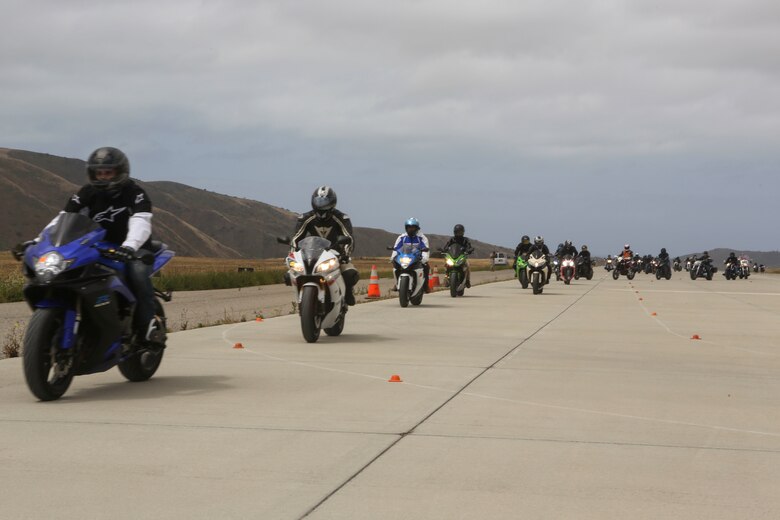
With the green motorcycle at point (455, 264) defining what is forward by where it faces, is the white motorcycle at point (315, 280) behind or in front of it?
in front

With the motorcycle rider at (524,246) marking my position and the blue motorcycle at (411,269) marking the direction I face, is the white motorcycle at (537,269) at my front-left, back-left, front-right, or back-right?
front-left

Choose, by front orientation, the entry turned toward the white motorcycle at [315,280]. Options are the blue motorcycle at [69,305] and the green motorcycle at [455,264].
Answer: the green motorcycle

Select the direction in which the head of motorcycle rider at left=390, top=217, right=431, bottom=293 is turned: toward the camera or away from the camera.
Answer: toward the camera

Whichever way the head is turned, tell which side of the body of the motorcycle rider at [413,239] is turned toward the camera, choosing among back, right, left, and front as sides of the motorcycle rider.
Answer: front

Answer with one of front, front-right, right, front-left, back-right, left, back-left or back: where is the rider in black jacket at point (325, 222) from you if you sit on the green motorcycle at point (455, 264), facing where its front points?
front

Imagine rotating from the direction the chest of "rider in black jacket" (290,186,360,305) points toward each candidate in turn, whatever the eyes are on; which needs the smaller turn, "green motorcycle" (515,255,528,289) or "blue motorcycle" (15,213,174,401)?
the blue motorcycle

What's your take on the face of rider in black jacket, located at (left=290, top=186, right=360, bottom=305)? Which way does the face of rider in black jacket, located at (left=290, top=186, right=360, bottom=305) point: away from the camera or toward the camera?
toward the camera

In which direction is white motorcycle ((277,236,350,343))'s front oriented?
toward the camera

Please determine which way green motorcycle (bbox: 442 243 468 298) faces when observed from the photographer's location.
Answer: facing the viewer

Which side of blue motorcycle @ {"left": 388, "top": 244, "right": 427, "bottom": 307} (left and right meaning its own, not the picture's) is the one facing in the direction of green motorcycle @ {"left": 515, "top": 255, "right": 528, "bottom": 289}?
back

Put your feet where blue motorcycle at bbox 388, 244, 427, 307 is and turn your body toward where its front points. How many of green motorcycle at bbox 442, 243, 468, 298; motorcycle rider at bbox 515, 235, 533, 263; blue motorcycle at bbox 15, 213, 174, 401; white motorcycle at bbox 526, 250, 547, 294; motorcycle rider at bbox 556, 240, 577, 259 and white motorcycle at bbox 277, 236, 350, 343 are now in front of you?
2

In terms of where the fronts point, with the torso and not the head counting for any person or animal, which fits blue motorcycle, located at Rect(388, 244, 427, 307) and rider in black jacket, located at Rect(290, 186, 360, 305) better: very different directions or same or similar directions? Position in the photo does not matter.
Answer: same or similar directions

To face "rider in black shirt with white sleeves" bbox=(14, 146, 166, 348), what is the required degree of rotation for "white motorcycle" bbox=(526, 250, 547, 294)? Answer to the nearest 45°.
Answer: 0° — it already faces them

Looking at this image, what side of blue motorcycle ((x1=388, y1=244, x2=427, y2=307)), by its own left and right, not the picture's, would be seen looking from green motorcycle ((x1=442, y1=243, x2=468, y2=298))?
back
